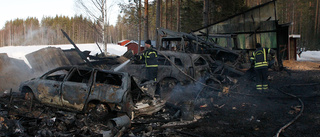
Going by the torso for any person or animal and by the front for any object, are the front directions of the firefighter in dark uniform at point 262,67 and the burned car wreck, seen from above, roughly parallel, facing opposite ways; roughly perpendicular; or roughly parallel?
roughly perpendicular

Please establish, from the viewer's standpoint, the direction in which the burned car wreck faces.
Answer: facing away from the viewer and to the left of the viewer

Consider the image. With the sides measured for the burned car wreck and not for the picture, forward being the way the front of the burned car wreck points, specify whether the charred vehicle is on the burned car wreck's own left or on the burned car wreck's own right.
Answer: on the burned car wreck's own right
